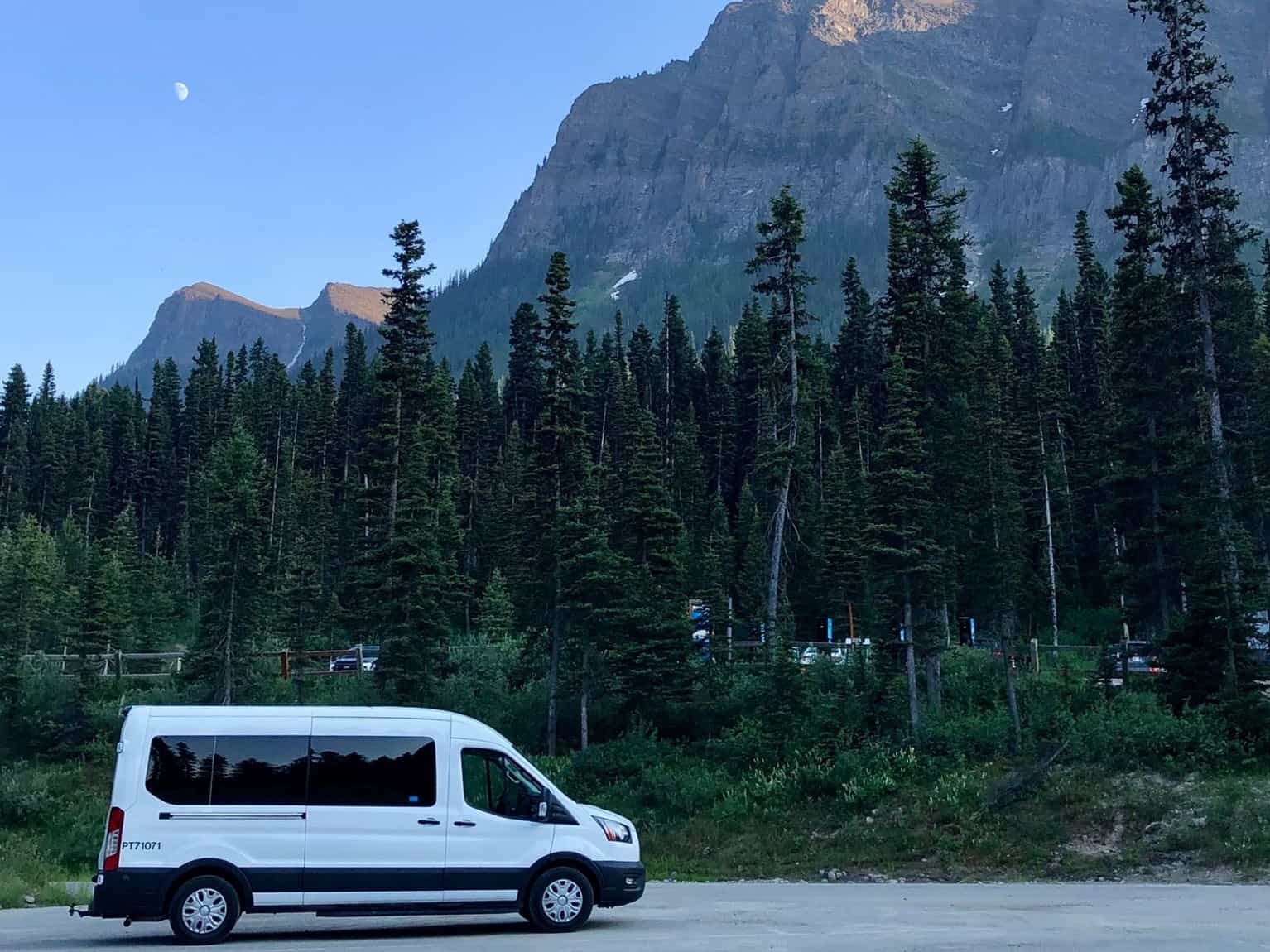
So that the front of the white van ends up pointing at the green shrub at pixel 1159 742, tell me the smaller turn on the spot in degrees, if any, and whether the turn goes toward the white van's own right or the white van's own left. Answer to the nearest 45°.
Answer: approximately 45° to the white van's own left

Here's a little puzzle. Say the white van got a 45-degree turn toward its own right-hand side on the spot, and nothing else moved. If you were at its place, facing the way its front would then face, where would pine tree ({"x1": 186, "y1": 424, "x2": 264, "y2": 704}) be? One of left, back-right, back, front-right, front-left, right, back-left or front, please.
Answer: back-left

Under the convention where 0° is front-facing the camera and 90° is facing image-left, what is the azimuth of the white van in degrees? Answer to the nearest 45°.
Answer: approximately 270°

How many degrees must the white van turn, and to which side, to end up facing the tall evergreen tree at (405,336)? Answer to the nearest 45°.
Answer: approximately 90° to its left

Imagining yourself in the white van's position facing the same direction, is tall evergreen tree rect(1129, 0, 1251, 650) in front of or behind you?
in front
